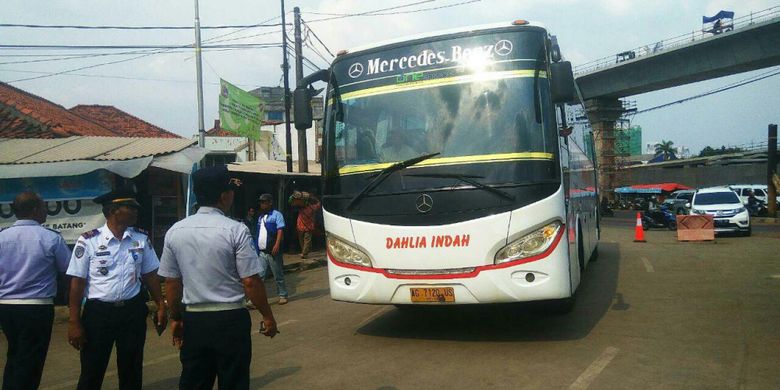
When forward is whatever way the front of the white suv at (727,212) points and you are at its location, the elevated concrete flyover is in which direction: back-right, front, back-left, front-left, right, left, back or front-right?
back

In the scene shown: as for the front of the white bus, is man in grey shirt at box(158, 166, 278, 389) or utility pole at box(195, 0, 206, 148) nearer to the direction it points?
the man in grey shirt

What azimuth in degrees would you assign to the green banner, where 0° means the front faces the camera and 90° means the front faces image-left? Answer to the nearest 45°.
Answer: approximately 315°

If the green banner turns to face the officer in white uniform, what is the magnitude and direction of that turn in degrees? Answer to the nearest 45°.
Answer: approximately 45° to its right

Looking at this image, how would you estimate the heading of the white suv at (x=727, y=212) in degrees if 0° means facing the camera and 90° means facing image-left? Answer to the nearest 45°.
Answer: approximately 0°

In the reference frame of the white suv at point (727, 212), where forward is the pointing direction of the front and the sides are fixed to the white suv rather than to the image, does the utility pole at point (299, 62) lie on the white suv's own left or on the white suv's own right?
on the white suv's own right

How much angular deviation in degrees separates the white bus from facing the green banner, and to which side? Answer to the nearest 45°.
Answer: approximately 135° to its right

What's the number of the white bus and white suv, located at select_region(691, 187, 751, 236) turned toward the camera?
2

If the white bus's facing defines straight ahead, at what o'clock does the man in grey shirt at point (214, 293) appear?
The man in grey shirt is roughly at 1 o'clock from the white bus.
